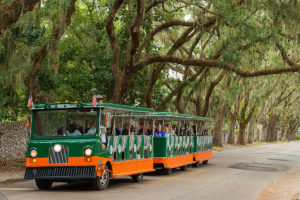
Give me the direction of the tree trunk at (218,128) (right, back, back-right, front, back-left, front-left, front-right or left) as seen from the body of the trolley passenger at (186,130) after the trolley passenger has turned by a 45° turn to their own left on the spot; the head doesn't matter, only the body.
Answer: back

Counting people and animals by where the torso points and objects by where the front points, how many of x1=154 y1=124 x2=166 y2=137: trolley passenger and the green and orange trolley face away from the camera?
0

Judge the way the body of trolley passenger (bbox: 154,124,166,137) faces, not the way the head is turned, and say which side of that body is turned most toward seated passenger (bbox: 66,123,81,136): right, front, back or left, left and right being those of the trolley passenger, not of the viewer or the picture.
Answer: front

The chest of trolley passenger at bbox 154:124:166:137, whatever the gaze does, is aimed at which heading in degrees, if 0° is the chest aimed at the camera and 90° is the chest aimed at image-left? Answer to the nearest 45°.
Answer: approximately 45°

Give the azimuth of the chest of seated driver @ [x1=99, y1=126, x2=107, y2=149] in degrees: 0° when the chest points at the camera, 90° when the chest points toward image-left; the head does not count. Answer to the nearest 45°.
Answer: approximately 45°

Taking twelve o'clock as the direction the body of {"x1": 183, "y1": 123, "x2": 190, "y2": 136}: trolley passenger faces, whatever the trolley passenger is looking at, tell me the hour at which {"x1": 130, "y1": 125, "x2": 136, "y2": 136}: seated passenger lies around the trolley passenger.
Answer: The seated passenger is roughly at 11 o'clock from the trolley passenger.

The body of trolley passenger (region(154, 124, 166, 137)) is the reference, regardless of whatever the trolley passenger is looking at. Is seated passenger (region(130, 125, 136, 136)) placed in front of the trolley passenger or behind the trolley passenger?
in front
